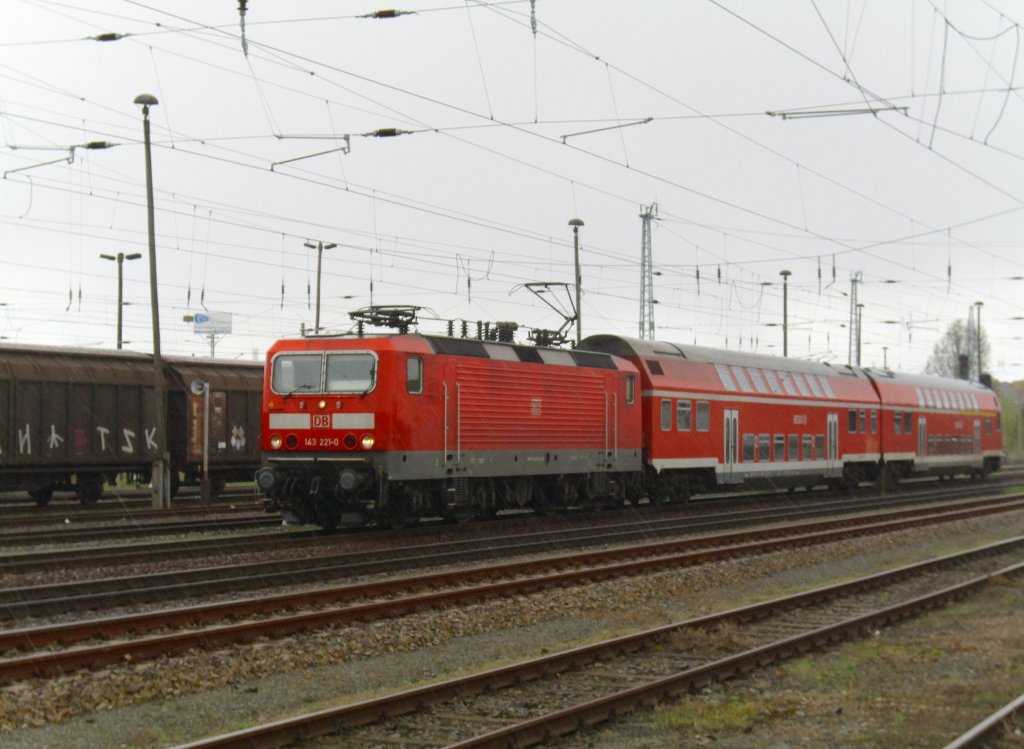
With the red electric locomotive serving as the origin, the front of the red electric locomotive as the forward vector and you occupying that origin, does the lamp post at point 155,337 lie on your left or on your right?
on your right

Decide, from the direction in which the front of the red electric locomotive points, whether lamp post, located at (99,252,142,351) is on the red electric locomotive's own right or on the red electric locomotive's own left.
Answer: on the red electric locomotive's own right

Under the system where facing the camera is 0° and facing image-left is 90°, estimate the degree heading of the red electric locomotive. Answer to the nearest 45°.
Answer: approximately 45°

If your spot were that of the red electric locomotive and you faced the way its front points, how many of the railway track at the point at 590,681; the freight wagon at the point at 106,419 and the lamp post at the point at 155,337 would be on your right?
2

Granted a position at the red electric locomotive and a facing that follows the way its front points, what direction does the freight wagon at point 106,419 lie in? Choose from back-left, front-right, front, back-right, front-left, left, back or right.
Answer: right
